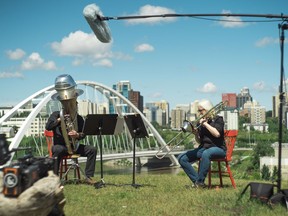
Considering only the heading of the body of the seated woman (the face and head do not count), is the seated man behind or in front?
in front

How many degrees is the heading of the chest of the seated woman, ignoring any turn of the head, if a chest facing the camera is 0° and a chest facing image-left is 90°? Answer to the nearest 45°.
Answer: approximately 45°

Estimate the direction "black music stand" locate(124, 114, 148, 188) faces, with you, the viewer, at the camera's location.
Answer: facing away from the viewer and to the right of the viewer

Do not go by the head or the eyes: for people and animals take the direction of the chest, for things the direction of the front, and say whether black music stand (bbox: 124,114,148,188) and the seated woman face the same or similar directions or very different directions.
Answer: very different directions

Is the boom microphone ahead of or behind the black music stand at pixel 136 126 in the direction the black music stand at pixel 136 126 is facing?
behind

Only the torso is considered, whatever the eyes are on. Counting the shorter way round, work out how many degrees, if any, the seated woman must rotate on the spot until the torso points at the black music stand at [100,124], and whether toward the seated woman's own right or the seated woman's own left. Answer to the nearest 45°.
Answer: approximately 45° to the seated woman's own right

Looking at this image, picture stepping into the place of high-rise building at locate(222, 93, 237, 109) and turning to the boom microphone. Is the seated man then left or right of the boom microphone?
right

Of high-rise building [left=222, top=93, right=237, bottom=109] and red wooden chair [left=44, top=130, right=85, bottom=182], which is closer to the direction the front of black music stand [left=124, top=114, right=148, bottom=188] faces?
the high-rise building

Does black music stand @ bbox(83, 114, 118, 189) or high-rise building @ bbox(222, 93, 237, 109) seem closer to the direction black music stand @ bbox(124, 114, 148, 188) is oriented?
the high-rise building

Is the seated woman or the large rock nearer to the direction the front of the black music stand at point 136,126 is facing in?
the seated woman

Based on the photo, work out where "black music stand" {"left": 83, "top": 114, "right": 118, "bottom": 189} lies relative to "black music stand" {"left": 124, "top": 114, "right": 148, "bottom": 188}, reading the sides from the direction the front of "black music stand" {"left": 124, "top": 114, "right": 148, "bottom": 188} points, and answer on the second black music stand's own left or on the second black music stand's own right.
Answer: on the second black music stand's own left
